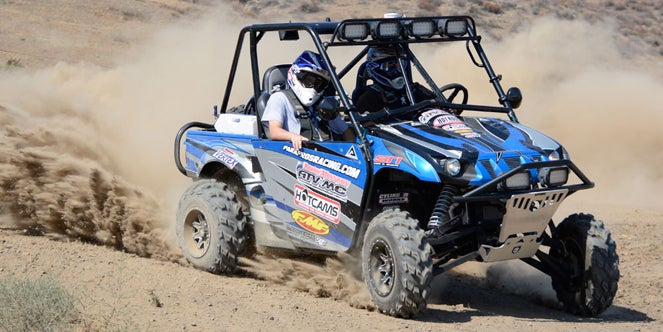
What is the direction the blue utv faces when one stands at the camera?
facing the viewer and to the right of the viewer

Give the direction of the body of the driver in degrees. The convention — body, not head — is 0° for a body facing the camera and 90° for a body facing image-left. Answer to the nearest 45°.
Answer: approximately 315°

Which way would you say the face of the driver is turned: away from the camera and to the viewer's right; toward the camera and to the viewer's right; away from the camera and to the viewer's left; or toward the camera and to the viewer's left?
toward the camera and to the viewer's right

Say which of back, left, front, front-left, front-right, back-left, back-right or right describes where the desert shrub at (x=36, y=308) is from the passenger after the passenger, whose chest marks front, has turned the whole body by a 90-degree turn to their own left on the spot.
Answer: back

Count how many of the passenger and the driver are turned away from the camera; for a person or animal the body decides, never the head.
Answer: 0

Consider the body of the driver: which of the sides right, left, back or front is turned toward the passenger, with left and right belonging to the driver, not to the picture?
right

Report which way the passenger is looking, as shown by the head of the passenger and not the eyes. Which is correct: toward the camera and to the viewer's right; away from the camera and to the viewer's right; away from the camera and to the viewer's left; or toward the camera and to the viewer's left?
toward the camera and to the viewer's right

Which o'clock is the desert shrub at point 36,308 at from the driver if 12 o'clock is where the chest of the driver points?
The desert shrub is roughly at 3 o'clock from the driver.

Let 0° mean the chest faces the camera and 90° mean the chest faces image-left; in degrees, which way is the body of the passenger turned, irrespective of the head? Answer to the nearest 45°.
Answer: approximately 315°

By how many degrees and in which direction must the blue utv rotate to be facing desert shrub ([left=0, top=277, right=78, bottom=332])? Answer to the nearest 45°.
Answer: approximately 90° to its right
